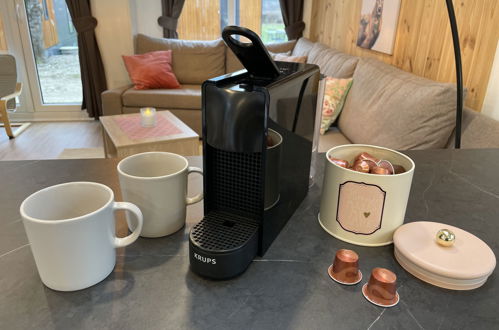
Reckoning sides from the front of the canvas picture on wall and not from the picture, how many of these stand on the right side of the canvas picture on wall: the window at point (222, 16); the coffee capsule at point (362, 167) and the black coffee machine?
1

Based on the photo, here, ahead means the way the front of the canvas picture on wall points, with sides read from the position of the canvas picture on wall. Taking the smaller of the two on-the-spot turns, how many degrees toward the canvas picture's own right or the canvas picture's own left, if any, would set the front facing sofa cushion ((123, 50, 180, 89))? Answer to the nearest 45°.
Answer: approximately 45° to the canvas picture's own right

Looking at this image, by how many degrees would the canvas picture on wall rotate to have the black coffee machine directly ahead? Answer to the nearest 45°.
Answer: approximately 45° to its left

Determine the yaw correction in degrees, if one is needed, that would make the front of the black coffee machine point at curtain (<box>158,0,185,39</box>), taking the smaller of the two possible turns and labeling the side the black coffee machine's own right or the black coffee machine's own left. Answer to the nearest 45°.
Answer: approximately 135° to the black coffee machine's own right

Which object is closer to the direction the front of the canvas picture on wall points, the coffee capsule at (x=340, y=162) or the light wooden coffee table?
the light wooden coffee table

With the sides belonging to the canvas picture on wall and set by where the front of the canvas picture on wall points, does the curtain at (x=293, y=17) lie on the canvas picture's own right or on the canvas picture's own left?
on the canvas picture's own right

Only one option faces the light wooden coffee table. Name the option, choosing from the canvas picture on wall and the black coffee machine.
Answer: the canvas picture on wall

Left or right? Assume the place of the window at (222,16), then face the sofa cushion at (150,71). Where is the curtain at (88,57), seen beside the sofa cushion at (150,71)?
right

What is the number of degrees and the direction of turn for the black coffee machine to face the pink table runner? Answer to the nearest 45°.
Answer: approximately 135° to its right
